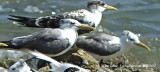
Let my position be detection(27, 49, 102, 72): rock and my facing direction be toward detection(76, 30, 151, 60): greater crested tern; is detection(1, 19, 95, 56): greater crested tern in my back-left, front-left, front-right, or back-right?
back-left

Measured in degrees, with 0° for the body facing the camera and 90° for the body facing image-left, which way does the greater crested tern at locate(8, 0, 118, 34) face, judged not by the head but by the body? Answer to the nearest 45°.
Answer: approximately 270°

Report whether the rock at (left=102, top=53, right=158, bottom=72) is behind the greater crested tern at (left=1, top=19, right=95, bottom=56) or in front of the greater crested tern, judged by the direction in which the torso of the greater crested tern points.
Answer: in front

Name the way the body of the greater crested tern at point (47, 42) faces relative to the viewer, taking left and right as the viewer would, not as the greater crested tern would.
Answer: facing to the right of the viewer

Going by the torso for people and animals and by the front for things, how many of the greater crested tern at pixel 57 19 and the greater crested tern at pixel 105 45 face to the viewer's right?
2

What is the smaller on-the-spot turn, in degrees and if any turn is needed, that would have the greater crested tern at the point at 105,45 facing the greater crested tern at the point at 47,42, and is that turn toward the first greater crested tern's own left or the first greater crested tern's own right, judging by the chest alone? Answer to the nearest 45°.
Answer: approximately 135° to the first greater crested tern's own right

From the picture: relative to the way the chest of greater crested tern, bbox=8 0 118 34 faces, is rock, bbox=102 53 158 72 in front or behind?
in front

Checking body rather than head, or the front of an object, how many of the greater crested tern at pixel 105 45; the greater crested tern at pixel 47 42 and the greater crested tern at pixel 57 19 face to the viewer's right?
3

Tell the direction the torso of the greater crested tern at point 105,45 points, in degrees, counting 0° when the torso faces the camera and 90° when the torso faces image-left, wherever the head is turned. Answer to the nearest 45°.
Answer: approximately 270°
